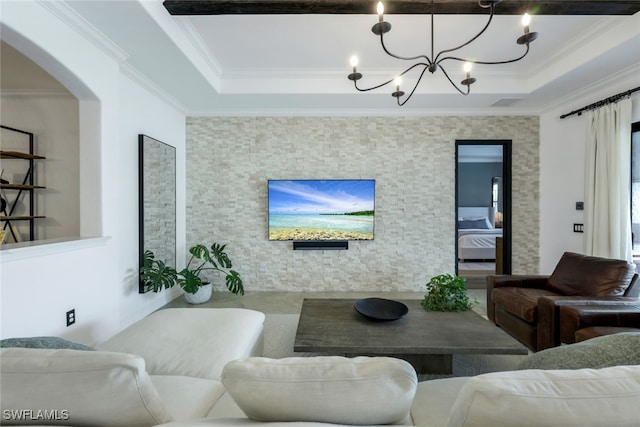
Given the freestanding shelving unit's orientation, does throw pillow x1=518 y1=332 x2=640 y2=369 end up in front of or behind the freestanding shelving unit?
in front

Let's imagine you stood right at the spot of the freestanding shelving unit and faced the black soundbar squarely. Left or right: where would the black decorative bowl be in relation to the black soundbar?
right

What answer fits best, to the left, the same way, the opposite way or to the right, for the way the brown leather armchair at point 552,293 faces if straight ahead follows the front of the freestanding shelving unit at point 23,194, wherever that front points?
the opposite way

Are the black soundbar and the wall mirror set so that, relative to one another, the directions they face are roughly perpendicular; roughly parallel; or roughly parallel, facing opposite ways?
roughly perpendicular

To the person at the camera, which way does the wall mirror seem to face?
facing the viewer and to the right of the viewer

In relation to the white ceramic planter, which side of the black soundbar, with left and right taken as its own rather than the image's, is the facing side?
right

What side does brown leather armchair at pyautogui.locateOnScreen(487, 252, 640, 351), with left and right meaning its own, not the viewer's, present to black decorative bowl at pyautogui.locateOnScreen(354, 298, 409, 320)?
front

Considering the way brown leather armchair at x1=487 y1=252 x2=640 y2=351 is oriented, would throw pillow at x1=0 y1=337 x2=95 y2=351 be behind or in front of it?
in front

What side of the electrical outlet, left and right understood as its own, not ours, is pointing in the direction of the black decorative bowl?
front

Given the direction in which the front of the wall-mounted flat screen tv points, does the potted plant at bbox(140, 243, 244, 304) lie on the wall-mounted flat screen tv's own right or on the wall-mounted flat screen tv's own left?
on the wall-mounted flat screen tv's own right

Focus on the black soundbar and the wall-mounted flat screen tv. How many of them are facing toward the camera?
2
